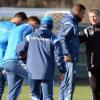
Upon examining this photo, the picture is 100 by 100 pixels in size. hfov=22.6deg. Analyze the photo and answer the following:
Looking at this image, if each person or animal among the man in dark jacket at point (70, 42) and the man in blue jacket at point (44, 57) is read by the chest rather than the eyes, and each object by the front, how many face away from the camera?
1

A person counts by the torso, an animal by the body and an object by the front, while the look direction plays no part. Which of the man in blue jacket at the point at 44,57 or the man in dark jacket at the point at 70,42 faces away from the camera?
the man in blue jacket

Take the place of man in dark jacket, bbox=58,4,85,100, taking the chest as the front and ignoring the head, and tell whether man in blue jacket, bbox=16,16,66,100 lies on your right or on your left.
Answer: on your right

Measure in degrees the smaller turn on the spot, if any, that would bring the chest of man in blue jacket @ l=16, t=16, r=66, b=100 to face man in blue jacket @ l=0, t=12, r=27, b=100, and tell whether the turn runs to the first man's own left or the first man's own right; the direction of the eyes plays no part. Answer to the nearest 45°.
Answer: approximately 45° to the first man's own left

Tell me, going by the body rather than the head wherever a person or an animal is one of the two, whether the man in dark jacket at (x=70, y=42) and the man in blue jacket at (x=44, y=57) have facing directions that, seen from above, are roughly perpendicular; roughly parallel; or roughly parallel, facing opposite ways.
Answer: roughly perpendicular

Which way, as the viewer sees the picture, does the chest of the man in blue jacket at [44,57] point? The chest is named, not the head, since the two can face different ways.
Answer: away from the camera
